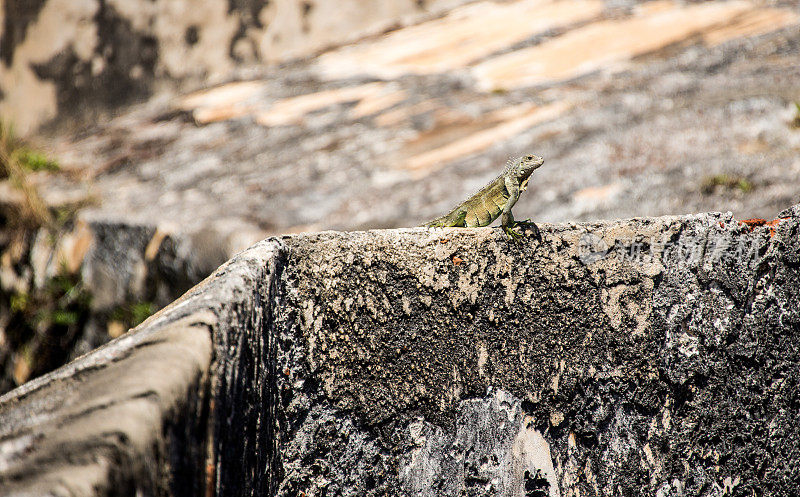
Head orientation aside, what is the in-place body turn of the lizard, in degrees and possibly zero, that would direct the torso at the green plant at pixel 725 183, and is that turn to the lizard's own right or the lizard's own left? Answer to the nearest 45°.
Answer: approximately 90° to the lizard's own left

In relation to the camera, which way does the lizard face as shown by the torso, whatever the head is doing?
to the viewer's right

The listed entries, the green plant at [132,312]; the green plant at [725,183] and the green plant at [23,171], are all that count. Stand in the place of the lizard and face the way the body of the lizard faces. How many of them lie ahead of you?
1

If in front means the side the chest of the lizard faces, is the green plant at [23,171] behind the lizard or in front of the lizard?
behind
